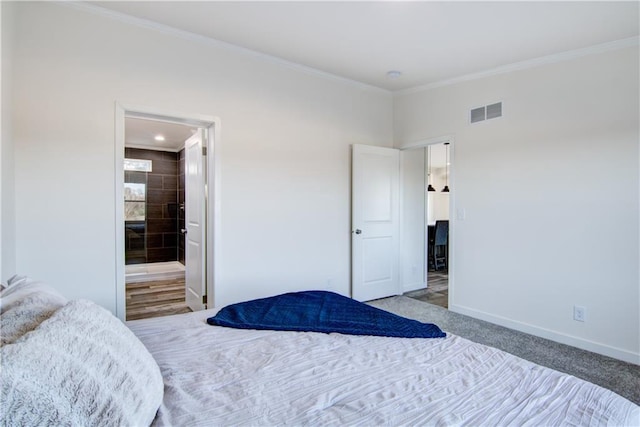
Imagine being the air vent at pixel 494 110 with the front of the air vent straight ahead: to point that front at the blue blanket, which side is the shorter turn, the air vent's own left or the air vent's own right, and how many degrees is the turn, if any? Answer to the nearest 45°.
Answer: approximately 45° to the air vent's own left

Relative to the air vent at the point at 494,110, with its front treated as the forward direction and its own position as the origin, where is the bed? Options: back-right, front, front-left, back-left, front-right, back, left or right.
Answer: front-left

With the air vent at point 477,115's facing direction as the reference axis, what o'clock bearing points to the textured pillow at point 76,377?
The textured pillow is roughly at 11 o'clock from the air vent.

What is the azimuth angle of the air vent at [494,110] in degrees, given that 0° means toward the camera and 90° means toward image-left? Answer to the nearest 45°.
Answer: approximately 45°

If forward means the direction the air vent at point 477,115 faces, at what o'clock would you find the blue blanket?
The blue blanket is roughly at 11 o'clock from the air vent.

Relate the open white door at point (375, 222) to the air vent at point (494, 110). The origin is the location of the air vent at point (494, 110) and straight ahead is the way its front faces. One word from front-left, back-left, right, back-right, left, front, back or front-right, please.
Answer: front-right

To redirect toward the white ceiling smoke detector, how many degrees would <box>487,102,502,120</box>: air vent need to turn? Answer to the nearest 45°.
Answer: approximately 45° to its right

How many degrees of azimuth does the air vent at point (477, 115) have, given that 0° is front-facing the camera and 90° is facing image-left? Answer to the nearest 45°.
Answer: approximately 45°

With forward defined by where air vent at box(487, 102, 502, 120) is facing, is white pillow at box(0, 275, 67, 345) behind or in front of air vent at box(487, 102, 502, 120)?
in front

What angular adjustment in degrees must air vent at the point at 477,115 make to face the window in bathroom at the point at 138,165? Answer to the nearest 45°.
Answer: approximately 45° to its right

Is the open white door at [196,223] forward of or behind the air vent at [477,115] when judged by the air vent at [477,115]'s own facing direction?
forward

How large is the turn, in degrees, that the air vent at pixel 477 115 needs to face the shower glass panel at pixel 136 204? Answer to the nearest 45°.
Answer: approximately 45° to its right

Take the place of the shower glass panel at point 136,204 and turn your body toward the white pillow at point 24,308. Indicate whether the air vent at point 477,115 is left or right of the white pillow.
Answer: left
